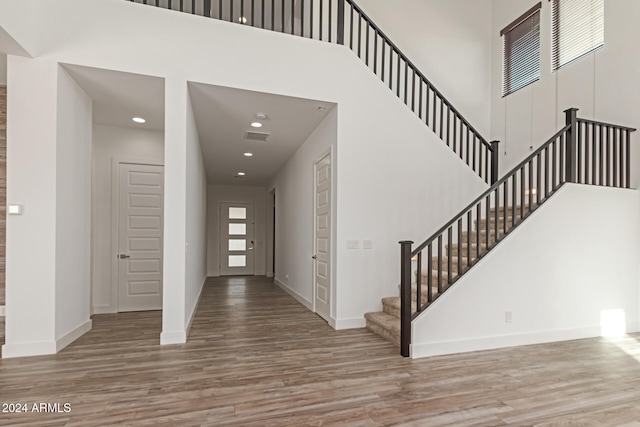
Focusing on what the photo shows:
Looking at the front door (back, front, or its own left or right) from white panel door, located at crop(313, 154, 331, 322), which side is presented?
front

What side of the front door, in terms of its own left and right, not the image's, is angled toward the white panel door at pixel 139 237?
front

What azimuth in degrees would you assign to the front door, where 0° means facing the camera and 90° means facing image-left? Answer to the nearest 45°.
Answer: approximately 0°

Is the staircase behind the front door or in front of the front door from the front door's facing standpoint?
in front

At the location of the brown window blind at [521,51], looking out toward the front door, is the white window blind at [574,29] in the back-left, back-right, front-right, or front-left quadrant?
back-left

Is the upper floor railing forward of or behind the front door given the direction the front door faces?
forward

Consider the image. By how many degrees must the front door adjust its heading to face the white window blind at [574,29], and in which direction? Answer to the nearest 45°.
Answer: approximately 45° to its left
